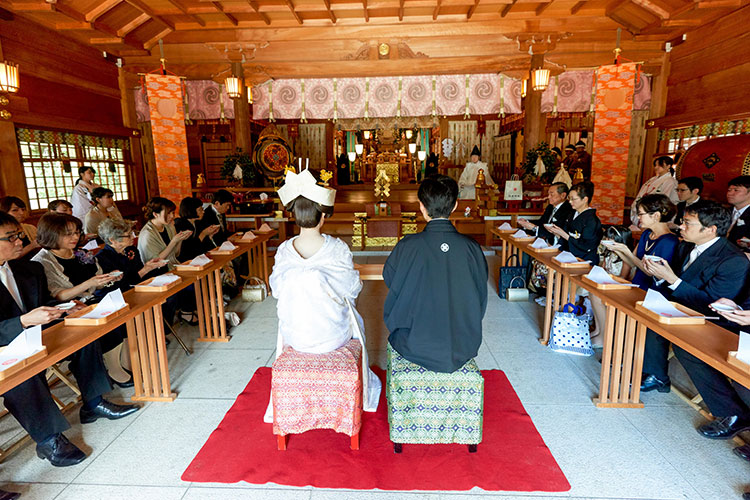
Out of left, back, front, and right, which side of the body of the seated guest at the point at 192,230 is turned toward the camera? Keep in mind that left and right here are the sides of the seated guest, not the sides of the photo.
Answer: right

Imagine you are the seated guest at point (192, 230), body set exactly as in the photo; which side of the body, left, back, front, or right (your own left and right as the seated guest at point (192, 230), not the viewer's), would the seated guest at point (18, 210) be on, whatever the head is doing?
back

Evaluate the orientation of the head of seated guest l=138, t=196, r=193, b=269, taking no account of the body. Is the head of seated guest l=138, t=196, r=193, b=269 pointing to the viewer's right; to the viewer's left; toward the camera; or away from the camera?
to the viewer's right

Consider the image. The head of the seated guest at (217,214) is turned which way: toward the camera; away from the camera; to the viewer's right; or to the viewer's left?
to the viewer's right

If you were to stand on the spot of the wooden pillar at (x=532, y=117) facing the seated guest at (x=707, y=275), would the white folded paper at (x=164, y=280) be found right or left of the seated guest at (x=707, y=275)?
right

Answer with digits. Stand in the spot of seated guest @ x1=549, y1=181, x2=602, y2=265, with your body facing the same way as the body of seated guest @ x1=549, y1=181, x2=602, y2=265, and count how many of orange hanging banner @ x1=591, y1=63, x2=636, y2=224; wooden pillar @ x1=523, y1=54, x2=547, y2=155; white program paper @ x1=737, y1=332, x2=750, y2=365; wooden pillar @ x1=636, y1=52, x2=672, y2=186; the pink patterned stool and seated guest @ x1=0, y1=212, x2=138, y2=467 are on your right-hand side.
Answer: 3

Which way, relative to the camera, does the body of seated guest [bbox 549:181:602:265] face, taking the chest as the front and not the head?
to the viewer's left

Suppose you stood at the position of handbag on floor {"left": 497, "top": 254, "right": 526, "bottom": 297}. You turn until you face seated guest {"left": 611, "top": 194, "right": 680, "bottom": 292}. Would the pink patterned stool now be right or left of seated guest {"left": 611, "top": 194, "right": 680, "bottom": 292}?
right

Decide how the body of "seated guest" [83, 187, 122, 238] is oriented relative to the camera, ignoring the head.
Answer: to the viewer's right

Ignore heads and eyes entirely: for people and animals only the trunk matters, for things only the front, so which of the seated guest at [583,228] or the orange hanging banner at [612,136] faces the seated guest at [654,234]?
the orange hanging banner

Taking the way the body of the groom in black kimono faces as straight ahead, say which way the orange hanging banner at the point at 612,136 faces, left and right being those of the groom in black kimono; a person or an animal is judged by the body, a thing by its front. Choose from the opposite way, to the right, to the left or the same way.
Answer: the opposite way

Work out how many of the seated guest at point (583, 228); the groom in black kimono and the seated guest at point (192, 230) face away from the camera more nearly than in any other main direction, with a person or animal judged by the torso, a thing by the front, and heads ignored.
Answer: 1

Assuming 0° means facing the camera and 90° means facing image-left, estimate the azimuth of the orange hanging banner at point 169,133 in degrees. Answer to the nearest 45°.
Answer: approximately 0°

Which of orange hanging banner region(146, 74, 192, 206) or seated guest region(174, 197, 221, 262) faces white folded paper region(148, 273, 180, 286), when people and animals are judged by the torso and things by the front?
the orange hanging banner

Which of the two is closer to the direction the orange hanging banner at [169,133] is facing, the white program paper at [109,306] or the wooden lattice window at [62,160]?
the white program paper

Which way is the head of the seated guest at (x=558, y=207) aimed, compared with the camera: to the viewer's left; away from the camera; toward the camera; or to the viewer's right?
to the viewer's left

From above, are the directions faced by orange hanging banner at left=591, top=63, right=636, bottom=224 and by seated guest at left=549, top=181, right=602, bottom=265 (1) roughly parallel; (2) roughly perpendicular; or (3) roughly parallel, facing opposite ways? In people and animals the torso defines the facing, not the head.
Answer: roughly perpendicular
